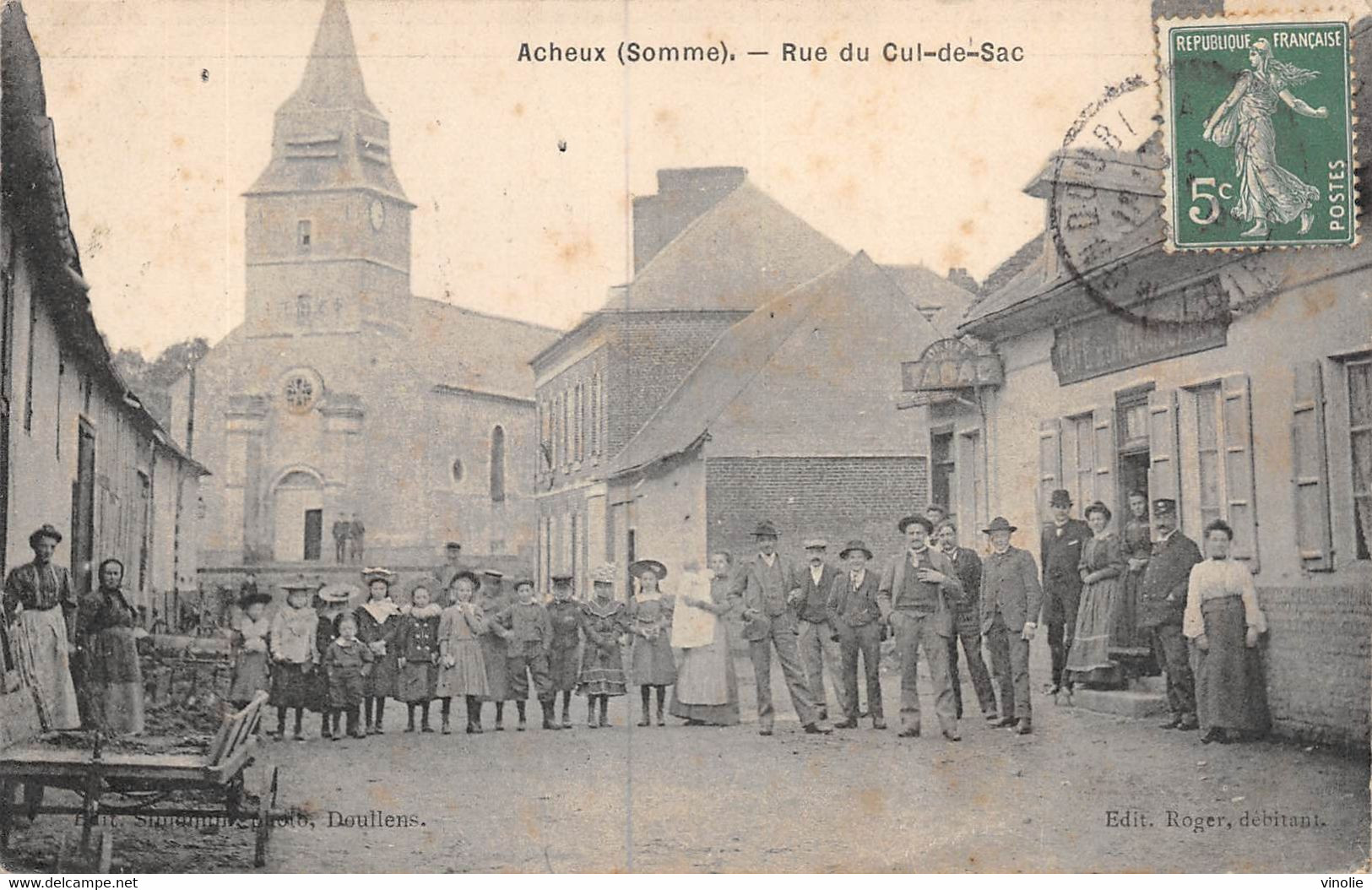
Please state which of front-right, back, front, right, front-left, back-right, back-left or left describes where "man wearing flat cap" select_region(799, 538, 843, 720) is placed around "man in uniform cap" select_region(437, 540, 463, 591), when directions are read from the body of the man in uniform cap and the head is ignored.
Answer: left

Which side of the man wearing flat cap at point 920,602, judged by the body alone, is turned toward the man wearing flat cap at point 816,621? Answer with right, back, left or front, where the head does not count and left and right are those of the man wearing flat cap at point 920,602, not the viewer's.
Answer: right

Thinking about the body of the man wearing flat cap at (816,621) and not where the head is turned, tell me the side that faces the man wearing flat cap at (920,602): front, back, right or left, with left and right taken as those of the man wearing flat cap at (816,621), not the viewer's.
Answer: left

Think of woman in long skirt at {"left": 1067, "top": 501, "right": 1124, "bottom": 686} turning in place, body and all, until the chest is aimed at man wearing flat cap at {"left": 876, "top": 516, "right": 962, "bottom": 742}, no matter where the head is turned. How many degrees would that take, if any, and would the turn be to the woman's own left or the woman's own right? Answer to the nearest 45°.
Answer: approximately 45° to the woman's own right

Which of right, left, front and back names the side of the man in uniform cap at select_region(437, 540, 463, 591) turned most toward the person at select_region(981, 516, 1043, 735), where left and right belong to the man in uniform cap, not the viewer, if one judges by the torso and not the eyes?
left

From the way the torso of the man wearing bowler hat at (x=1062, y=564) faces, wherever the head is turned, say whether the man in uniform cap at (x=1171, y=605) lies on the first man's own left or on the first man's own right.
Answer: on the first man's own left

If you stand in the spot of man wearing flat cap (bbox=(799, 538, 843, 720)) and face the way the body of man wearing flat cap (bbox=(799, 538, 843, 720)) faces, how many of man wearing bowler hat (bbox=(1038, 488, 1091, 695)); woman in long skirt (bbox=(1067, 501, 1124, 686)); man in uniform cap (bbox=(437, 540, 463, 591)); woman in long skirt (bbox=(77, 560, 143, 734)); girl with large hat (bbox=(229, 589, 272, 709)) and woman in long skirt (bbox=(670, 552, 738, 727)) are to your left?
2
